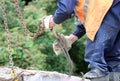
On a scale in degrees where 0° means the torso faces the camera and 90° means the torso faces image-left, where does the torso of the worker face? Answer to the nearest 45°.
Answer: approximately 90°
